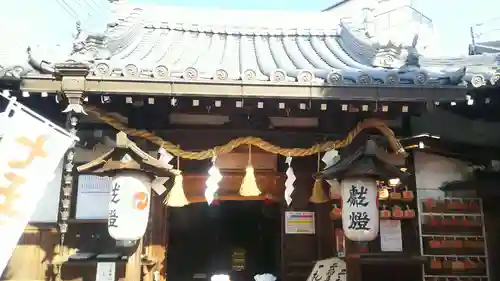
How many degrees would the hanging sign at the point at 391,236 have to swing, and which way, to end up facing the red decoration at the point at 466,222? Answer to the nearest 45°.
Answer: approximately 90° to its left

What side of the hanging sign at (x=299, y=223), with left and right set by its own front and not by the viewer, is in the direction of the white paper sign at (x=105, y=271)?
right

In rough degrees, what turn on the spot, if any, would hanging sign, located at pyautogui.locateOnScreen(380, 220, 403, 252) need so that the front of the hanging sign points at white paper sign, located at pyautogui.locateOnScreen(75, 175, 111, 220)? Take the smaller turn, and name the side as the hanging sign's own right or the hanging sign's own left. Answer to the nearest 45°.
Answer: approximately 90° to the hanging sign's own right

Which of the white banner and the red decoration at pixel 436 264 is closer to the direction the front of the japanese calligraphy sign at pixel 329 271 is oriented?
the white banner

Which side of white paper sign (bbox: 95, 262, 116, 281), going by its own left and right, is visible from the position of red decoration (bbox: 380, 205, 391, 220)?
left

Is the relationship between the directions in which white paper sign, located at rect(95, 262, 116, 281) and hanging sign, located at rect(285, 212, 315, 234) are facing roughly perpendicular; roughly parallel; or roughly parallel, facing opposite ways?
roughly parallel

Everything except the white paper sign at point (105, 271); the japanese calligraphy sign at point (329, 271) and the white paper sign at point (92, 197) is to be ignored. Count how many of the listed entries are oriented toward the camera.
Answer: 3

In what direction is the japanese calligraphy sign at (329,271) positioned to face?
toward the camera

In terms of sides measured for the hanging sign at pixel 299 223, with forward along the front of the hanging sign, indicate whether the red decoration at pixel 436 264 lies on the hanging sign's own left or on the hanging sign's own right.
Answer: on the hanging sign's own left

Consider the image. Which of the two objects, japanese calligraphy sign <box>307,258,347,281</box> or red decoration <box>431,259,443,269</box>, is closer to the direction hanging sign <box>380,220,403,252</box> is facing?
the japanese calligraphy sign

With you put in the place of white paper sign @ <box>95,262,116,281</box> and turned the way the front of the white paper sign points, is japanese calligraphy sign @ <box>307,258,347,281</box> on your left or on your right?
on your left

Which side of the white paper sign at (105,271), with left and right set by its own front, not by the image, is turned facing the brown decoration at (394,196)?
left

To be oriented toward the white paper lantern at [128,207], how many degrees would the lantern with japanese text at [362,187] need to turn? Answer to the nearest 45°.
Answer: approximately 90° to its right

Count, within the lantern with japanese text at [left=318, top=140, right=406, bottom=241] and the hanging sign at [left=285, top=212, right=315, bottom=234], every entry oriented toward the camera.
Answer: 2

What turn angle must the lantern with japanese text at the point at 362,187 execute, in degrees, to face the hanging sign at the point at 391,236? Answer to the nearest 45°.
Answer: approximately 180°

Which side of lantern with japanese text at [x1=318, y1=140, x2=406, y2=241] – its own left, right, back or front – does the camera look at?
front

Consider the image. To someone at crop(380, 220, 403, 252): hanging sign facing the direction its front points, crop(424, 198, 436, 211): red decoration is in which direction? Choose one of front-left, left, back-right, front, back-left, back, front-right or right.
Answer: left

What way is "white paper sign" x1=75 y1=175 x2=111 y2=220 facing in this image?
toward the camera
